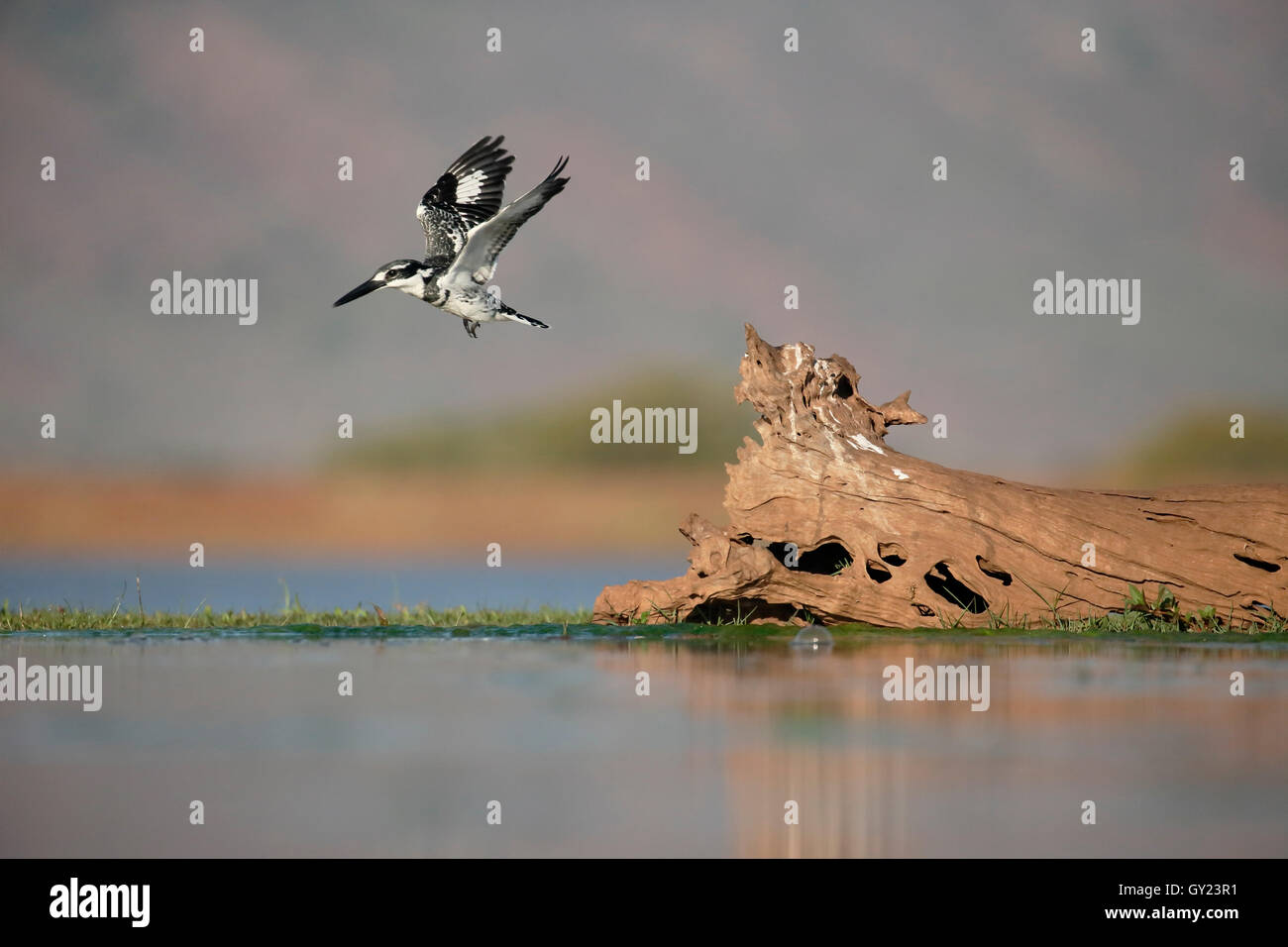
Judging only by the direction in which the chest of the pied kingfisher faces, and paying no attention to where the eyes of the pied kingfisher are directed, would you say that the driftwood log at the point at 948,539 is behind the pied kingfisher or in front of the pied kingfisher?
behind

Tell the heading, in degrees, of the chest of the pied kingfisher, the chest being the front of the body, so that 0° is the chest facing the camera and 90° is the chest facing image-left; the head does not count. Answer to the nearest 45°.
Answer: approximately 90°
